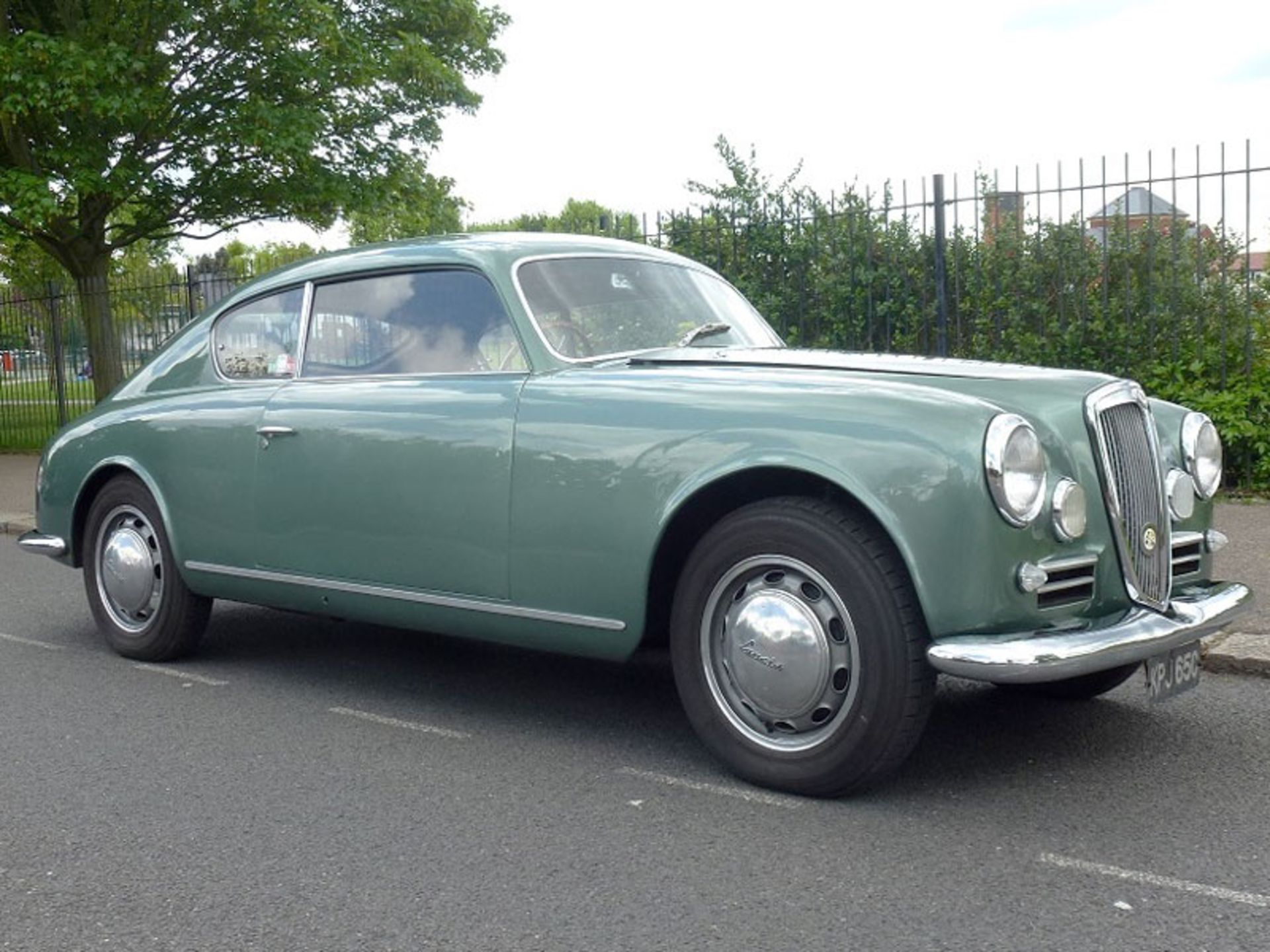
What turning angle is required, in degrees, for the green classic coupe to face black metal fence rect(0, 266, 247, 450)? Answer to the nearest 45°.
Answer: approximately 180°

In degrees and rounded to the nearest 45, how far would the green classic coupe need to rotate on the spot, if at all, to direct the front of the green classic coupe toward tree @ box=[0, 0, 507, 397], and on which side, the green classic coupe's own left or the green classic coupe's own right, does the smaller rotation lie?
approximately 135° to the green classic coupe's own left

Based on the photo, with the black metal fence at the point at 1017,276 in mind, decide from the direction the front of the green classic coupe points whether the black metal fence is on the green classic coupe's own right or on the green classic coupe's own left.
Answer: on the green classic coupe's own left

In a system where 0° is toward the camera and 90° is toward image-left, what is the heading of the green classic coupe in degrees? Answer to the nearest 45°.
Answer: approximately 315°
